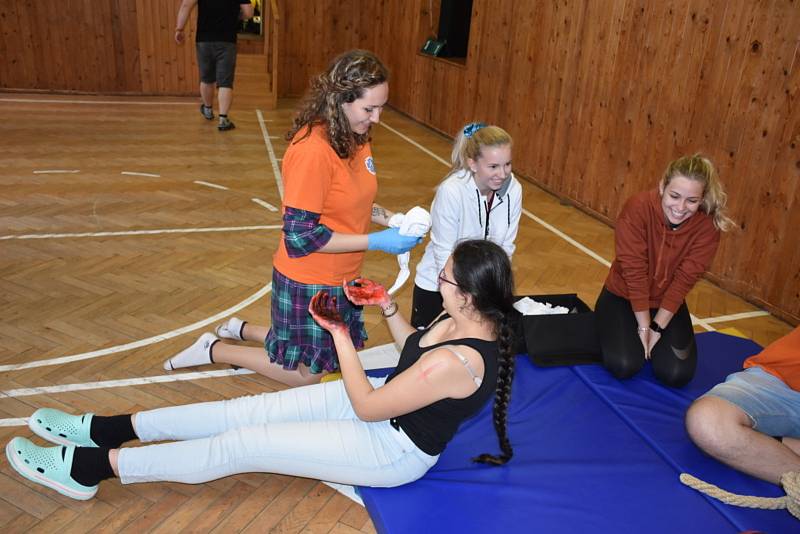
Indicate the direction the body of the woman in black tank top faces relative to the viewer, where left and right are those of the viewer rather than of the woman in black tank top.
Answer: facing to the left of the viewer

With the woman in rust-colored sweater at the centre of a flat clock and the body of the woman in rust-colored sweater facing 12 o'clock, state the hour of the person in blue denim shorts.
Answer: The person in blue denim shorts is roughly at 11 o'clock from the woman in rust-colored sweater.

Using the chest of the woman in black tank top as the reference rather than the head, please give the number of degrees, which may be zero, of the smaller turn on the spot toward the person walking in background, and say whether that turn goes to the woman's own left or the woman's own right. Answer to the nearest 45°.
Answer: approximately 90° to the woman's own right

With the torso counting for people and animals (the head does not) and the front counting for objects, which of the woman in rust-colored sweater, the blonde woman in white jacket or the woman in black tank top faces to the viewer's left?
the woman in black tank top

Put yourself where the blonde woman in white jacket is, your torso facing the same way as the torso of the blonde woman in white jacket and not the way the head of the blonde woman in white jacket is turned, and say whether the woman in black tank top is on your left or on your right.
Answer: on your right

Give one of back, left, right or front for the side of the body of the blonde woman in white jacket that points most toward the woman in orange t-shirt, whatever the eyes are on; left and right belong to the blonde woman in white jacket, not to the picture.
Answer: right

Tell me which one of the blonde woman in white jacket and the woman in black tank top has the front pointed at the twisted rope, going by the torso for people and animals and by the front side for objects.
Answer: the blonde woman in white jacket

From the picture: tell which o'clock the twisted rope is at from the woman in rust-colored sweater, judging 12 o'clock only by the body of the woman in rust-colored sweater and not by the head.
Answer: The twisted rope is roughly at 11 o'clock from the woman in rust-colored sweater.

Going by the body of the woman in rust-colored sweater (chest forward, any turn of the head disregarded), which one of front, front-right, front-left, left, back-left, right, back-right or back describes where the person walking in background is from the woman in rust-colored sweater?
back-right

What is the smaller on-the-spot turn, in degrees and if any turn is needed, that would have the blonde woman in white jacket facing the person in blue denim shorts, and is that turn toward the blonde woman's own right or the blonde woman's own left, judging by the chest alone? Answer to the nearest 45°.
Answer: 0° — they already face them

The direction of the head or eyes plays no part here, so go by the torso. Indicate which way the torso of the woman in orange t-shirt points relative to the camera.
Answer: to the viewer's right

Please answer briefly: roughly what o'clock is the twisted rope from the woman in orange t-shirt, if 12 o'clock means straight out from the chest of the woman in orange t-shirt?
The twisted rope is roughly at 1 o'clock from the woman in orange t-shirt.

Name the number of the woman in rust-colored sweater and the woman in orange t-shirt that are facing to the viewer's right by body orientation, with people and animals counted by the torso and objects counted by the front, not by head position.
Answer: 1
